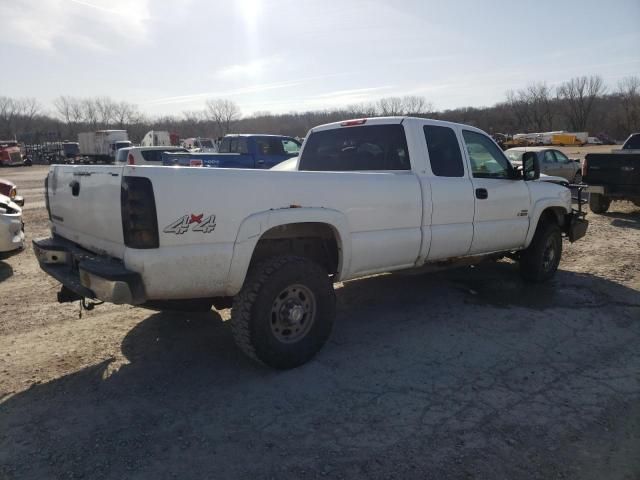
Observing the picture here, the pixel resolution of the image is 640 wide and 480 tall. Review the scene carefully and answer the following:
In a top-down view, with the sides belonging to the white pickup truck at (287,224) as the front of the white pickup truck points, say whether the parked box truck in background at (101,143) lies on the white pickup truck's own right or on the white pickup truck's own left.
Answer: on the white pickup truck's own left

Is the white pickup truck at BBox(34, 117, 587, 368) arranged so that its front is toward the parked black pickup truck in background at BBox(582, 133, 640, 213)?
yes

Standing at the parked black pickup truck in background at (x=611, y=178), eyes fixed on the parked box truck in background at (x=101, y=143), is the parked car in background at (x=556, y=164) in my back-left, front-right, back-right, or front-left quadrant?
front-right

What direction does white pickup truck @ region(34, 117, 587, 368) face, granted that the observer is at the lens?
facing away from the viewer and to the right of the viewer

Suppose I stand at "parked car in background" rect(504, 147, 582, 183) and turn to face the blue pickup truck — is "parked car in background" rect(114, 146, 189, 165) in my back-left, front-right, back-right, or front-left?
front-right

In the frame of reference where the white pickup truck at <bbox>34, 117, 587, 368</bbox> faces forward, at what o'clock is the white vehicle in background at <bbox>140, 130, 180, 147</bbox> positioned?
The white vehicle in background is roughly at 10 o'clock from the white pickup truck.

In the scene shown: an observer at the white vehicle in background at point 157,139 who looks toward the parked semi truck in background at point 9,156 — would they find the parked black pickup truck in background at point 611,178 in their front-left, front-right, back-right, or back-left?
back-left

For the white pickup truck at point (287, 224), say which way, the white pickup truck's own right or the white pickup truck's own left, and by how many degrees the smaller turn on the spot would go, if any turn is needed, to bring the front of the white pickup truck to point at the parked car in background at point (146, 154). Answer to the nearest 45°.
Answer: approximately 45° to the white pickup truck's own left

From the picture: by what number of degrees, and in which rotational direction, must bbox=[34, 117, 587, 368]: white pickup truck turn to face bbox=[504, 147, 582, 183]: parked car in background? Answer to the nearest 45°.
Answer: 0° — it already faces it

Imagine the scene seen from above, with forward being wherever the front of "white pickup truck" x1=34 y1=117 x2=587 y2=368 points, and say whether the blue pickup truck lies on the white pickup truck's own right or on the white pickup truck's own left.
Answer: on the white pickup truck's own left

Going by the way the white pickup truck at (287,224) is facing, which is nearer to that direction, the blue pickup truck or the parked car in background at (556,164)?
the parked car in background
